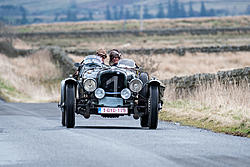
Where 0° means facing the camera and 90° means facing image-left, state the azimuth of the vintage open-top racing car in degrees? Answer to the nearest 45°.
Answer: approximately 0°

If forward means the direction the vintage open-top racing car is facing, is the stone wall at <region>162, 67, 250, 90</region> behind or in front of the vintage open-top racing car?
behind
